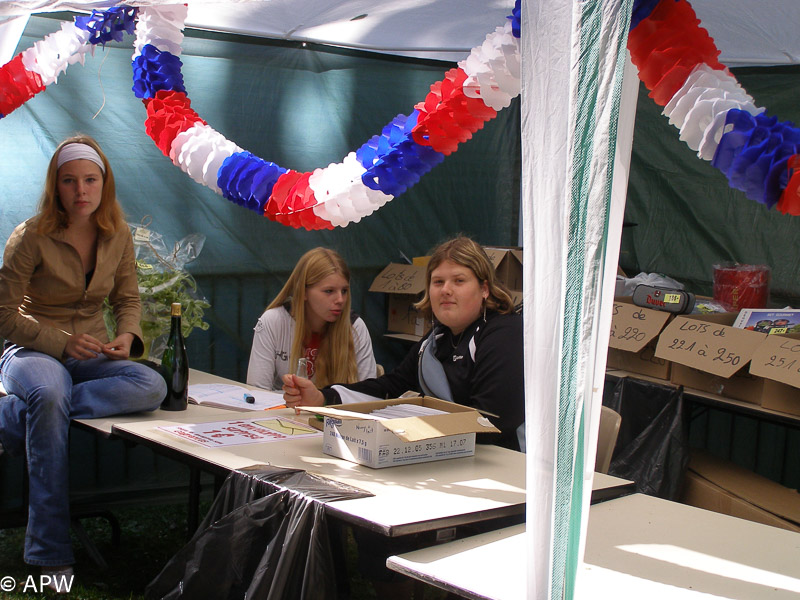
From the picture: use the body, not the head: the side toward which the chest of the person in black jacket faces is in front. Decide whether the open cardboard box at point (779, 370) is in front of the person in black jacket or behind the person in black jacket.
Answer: behind

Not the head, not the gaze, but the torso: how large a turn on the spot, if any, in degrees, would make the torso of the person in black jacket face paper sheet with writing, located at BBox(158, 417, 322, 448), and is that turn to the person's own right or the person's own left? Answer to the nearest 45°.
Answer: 0° — they already face it

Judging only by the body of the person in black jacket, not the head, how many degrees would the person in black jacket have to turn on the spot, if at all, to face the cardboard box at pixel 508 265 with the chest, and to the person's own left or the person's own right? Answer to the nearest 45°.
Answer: approximately 135° to the person's own right

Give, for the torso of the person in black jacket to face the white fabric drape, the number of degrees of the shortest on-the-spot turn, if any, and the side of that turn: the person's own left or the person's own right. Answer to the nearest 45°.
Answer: approximately 45° to the person's own left

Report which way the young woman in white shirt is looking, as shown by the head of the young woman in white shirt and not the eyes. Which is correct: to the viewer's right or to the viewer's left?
to the viewer's right

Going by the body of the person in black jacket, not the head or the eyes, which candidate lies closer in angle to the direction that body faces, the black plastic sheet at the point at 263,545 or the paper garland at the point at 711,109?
the black plastic sheet

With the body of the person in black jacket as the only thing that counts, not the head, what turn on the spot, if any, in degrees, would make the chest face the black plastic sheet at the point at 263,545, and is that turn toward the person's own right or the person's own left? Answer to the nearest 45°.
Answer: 0° — they already face it

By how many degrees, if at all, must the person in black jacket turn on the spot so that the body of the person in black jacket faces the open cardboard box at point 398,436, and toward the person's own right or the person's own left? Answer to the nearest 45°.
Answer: approximately 45° to the person's own left
